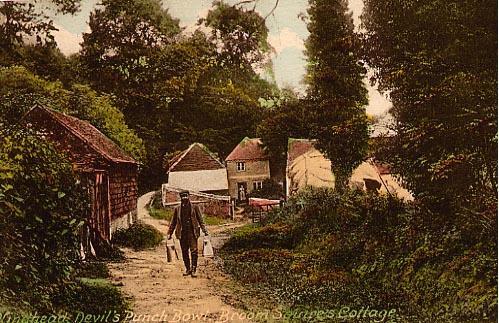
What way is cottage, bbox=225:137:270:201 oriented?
toward the camera

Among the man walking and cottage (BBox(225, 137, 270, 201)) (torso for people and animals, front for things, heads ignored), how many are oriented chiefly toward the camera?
2

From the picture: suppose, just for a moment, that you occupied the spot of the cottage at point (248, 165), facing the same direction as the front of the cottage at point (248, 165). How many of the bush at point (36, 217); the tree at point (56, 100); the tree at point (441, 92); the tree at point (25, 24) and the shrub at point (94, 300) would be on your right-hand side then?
4

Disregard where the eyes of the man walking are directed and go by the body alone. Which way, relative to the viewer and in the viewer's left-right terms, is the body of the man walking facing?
facing the viewer

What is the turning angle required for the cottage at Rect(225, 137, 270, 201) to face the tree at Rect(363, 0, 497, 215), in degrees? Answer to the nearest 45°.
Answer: approximately 90° to its left
